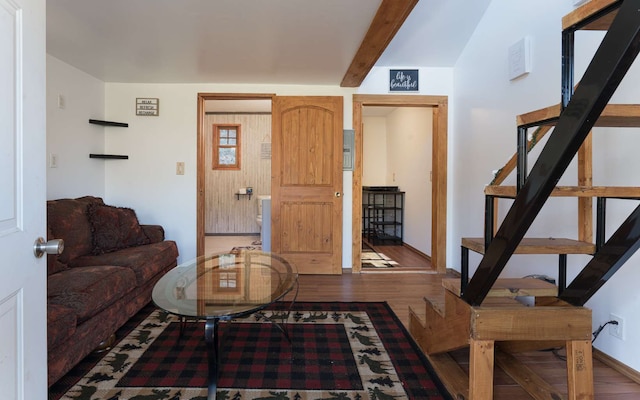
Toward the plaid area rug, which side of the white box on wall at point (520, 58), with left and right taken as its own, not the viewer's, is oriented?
front

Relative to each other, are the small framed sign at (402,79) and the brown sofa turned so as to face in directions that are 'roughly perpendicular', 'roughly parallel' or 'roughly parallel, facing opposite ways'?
roughly perpendicular

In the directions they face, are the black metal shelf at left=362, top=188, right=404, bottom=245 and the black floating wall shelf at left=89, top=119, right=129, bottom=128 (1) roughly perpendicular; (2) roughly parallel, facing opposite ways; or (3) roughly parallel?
roughly perpendicular

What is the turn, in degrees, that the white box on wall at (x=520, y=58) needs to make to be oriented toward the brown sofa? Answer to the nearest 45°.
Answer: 0° — it already faces it

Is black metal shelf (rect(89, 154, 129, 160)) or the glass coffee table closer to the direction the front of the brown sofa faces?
the glass coffee table

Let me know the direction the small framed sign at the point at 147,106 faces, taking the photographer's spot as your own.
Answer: facing the viewer

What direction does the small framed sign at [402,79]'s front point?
toward the camera

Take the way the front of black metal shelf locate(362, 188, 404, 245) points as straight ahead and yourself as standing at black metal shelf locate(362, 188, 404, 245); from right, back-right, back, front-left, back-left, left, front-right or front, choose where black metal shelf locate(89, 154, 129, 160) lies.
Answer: front-right

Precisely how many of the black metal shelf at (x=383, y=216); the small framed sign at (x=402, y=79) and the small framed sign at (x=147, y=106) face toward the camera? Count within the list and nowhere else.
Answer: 3

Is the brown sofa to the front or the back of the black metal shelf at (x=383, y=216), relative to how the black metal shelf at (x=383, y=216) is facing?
to the front

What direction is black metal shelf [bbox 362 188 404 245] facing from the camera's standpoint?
toward the camera

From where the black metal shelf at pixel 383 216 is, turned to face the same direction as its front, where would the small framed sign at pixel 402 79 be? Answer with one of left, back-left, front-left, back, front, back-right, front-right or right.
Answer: front

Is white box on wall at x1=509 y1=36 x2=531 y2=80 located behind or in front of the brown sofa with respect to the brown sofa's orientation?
in front

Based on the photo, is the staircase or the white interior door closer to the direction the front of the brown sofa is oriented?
the staircase

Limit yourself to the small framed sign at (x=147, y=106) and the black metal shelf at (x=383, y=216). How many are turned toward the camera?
2

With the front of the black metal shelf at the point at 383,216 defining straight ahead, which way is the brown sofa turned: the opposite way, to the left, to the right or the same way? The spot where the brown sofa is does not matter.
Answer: to the left

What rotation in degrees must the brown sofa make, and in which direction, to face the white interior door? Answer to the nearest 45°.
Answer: approximately 45° to its right

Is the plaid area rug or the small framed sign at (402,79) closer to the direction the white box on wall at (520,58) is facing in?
the plaid area rug
